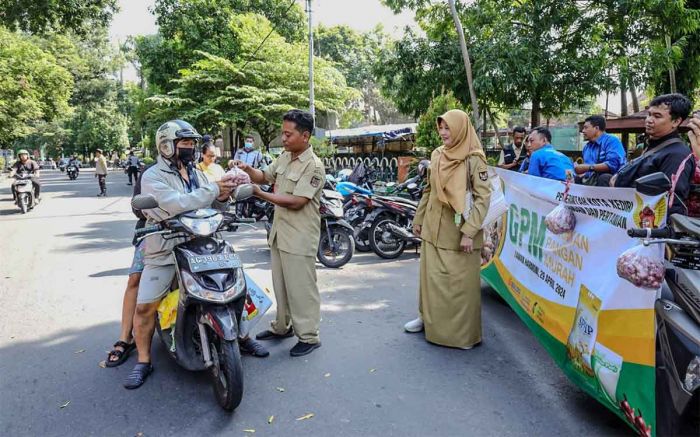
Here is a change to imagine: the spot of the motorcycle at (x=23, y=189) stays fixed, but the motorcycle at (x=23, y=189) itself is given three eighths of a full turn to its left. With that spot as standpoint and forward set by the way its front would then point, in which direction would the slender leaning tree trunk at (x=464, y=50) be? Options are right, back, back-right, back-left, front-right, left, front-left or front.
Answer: right

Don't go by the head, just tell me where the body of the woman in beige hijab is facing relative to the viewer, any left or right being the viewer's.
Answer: facing the viewer and to the left of the viewer

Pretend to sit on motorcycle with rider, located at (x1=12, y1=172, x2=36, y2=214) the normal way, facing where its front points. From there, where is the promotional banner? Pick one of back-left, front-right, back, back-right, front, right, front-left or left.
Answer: front

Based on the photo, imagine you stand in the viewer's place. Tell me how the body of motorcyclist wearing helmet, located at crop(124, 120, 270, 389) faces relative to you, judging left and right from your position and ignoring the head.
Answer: facing the viewer and to the right of the viewer

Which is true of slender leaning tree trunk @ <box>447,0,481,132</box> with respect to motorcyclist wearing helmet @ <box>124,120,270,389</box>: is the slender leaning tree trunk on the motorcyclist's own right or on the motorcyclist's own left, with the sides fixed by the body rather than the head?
on the motorcyclist's own left

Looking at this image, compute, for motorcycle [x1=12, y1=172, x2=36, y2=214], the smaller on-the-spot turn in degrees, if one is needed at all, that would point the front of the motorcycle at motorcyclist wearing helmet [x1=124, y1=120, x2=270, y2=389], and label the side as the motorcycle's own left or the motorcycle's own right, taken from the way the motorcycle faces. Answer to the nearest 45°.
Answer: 0° — it already faces them

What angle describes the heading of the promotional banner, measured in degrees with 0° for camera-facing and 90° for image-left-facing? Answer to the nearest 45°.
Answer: approximately 45°

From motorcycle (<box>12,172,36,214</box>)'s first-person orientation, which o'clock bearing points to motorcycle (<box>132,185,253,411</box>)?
motorcycle (<box>132,185,253,411</box>) is roughly at 12 o'clock from motorcycle (<box>12,172,36,214</box>).

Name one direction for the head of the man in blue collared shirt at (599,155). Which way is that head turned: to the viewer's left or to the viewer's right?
to the viewer's left

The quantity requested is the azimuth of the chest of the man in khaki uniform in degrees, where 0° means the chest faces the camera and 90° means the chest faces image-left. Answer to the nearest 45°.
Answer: approximately 45°

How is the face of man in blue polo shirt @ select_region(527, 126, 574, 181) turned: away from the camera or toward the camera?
toward the camera

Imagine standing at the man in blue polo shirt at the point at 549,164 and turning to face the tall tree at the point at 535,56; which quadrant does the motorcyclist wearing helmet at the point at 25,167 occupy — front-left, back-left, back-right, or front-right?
front-left

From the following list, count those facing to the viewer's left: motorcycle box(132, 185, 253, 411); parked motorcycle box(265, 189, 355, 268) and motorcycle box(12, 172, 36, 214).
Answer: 0

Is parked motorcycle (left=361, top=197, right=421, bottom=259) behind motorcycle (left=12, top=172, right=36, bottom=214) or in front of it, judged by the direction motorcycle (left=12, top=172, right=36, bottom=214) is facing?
in front

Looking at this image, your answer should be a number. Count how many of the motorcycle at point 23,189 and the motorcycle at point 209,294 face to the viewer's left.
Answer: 0

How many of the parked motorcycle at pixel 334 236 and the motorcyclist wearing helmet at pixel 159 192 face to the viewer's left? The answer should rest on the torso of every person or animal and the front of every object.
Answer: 0
